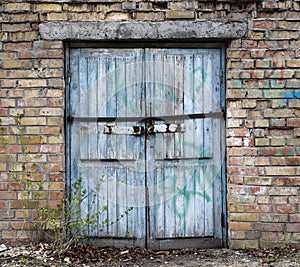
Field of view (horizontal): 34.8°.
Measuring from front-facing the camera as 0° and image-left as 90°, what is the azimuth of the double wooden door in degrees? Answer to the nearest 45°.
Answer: approximately 0°
